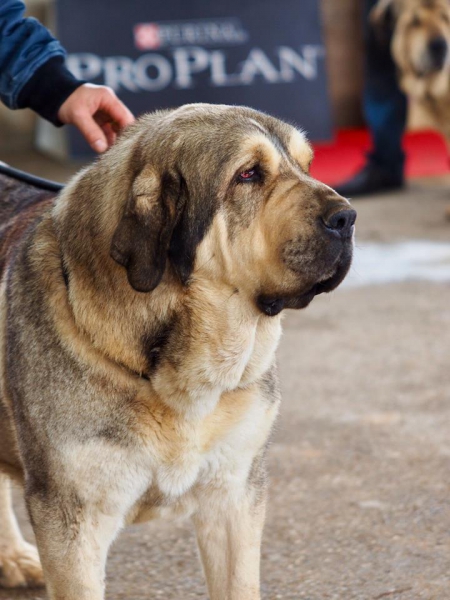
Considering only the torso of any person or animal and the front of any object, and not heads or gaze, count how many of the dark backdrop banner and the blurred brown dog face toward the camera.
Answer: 2

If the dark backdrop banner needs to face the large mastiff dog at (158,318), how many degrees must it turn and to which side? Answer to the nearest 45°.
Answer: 0° — it already faces it

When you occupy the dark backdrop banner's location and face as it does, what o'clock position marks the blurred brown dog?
The blurred brown dog is roughly at 10 o'clock from the dark backdrop banner.

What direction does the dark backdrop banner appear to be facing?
toward the camera

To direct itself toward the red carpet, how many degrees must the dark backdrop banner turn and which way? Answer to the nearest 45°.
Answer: approximately 90° to its left

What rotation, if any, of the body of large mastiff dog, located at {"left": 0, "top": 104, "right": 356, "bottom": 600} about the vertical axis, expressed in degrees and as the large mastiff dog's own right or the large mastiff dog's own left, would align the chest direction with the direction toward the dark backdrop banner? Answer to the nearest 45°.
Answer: approximately 135° to the large mastiff dog's own left

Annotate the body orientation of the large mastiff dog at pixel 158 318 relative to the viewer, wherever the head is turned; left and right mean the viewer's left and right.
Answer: facing the viewer and to the right of the viewer

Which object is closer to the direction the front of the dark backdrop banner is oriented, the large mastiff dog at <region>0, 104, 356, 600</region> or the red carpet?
the large mastiff dog
